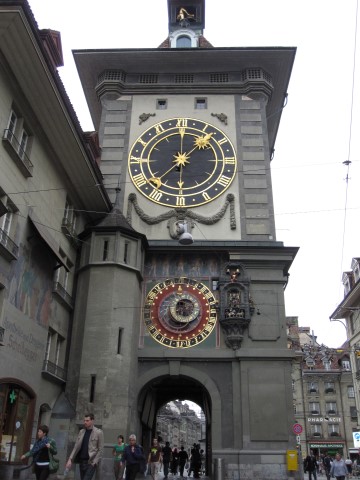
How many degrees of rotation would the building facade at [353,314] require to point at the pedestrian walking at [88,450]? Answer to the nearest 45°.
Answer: approximately 90° to its left

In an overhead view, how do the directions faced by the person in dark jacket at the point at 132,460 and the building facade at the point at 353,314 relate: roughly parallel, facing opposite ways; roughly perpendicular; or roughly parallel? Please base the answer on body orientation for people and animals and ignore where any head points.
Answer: roughly perpendicular

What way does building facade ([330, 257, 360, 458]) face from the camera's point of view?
to the viewer's left

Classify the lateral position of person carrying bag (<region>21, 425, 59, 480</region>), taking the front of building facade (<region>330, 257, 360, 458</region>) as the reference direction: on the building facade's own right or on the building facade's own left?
on the building facade's own left

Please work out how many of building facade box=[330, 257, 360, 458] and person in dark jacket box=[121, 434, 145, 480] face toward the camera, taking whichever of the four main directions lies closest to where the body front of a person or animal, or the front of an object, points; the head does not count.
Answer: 1

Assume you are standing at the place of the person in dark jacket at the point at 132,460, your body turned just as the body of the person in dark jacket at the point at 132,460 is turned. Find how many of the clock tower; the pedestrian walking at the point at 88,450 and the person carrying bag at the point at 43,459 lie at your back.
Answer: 1

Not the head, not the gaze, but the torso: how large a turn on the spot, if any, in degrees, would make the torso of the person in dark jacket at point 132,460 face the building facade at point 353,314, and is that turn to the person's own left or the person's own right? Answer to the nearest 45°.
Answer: approximately 135° to the person's own left

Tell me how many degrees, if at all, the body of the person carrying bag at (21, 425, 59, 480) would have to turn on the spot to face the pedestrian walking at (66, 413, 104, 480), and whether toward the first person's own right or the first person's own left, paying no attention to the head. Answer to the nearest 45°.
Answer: approximately 90° to the first person's own left

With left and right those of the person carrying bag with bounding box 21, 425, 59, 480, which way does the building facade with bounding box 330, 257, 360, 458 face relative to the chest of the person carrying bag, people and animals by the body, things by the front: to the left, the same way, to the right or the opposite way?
to the right

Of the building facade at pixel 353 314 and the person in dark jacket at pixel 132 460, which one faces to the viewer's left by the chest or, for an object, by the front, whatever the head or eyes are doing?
the building facade
